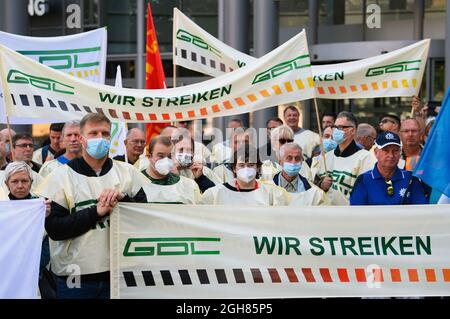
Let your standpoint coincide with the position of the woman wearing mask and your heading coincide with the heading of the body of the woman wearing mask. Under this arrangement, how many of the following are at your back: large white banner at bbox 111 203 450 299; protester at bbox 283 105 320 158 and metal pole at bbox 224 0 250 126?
2

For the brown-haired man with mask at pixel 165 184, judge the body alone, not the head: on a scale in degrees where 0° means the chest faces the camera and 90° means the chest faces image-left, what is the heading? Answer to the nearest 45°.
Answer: approximately 0°

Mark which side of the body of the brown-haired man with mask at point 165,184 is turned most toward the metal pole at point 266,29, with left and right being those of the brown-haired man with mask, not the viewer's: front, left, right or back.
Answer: back

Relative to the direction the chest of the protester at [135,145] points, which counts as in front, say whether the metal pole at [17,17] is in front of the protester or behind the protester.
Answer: behind

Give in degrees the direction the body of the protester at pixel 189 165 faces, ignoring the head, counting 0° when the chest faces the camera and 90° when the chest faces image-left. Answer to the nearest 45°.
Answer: approximately 0°

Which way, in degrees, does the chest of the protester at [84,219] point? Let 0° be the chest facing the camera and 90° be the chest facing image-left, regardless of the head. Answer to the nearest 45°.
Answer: approximately 315°

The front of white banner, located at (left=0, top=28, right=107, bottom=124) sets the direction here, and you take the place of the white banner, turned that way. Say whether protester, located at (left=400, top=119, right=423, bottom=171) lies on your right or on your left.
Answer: on your left

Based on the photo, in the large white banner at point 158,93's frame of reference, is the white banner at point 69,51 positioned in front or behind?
behind

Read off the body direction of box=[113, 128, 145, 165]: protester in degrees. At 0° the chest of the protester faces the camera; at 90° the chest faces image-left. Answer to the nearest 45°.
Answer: approximately 315°
